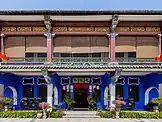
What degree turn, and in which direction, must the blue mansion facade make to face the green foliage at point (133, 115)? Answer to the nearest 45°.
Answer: approximately 45° to its left

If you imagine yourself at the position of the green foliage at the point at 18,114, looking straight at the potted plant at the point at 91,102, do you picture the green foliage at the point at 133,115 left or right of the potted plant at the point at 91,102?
right

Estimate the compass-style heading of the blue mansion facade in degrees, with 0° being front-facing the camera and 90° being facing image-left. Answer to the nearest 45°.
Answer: approximately 0°

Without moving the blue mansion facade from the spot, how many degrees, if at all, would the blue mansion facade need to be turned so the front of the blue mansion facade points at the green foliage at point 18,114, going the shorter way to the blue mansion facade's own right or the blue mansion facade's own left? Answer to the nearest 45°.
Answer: approximately 45° to the blue mansion facade's own right
